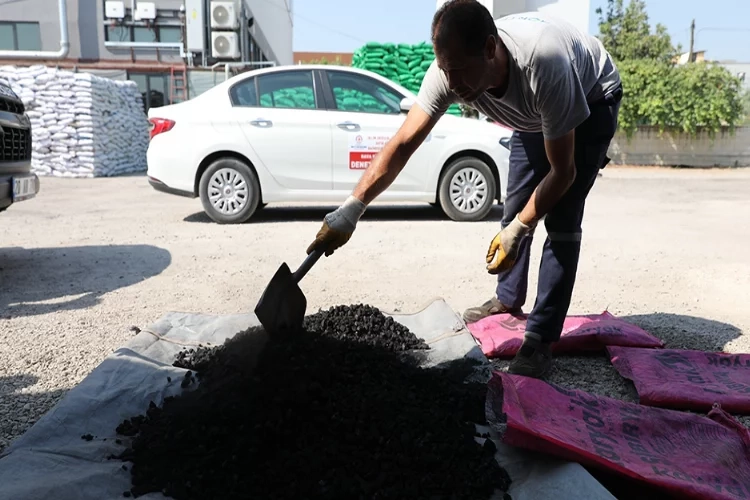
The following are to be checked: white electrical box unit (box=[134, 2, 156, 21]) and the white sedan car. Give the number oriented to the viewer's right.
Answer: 1

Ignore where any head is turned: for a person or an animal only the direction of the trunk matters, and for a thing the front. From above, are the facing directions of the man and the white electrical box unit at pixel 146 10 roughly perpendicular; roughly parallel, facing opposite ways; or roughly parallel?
roughly perpendicular

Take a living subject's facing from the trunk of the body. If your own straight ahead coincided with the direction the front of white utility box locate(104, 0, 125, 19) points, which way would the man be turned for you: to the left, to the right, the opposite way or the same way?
to the right

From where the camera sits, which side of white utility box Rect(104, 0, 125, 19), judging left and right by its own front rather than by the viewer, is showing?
front

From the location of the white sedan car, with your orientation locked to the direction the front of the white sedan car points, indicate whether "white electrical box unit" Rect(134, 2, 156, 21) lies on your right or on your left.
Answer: on your left

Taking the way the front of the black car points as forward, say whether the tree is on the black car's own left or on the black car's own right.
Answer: on the black car's own left

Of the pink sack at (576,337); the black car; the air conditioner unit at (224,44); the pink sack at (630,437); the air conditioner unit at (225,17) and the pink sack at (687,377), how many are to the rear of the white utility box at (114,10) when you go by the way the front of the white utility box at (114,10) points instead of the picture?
0

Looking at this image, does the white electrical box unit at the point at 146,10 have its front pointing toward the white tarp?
yes

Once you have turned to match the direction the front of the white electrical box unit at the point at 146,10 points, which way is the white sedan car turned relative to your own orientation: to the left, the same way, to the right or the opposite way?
to the left

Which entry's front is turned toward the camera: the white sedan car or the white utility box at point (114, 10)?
the white utility box

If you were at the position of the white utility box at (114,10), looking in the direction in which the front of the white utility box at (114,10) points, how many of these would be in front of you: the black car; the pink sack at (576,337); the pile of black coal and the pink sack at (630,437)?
4

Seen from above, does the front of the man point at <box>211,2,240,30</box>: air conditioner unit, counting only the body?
no

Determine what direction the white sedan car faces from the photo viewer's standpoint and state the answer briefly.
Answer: facing to the right of the viewer

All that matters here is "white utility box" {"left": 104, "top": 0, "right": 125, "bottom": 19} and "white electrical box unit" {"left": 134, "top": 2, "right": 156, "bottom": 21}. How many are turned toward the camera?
2

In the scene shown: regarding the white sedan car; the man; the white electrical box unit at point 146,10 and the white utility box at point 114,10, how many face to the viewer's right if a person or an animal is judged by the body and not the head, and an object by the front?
1

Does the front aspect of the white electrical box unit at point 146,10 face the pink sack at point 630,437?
yes

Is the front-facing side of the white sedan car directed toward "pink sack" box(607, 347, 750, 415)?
no

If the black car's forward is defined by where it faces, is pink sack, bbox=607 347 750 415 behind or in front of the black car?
in front

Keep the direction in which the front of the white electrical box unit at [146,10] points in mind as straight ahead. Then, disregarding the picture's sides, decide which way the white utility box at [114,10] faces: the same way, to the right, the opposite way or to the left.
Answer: the same way

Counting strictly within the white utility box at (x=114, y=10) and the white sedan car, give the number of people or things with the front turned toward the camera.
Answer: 1

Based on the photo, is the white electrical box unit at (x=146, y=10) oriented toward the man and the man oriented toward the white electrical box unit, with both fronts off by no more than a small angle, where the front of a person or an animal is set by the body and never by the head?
no

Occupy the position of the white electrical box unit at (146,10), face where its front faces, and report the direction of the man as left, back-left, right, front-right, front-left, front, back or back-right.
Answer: front
